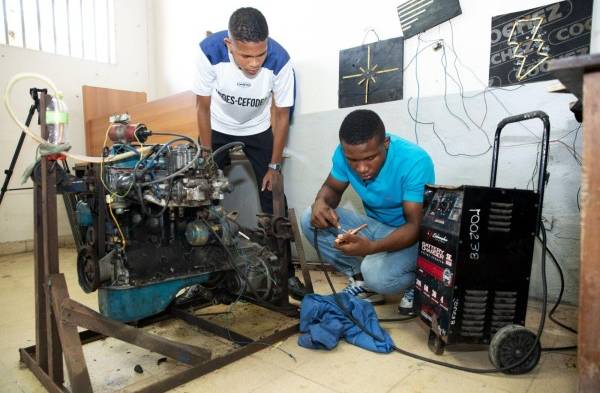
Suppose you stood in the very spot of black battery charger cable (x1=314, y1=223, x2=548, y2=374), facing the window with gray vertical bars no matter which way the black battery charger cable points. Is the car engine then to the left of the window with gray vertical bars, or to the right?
left

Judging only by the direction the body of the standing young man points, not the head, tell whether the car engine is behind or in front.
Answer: in front

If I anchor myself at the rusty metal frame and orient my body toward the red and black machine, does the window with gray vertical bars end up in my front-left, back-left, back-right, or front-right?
back-left

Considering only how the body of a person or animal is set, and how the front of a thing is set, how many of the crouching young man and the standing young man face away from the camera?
0

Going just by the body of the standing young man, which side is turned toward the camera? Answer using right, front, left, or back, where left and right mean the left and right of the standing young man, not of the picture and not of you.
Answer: front

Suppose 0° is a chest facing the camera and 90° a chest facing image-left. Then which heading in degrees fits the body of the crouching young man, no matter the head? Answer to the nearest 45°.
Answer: approximately 45°

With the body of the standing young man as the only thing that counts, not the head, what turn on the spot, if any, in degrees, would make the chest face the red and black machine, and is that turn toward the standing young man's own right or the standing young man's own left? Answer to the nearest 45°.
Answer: approximately 45° to the standing young man's own left

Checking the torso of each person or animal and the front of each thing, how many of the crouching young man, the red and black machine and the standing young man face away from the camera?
0

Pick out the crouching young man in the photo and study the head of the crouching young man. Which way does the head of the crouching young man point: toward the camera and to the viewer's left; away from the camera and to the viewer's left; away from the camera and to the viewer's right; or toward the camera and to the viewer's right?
toward the camera and to the viewer's left

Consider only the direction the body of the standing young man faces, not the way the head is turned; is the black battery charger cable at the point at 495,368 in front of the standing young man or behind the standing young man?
in front
